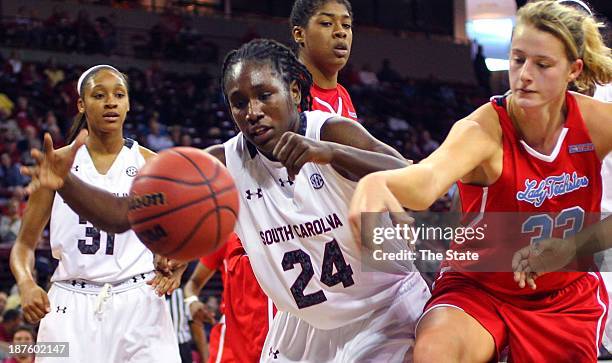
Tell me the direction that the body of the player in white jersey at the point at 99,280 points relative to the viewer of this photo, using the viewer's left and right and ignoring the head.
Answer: facing the viewer

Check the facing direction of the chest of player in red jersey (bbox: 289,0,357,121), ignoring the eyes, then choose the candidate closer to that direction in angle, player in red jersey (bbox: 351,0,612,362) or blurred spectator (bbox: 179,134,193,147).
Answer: the player in red jersey

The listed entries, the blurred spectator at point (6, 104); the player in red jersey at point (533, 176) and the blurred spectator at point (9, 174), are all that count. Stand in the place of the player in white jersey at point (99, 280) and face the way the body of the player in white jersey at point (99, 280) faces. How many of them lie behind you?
2

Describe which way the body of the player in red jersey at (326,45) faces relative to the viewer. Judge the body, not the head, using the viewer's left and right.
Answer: facing the viewer and to the right of the viewer

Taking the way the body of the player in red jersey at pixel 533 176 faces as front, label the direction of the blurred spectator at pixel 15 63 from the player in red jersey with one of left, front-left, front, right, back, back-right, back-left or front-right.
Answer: back-right

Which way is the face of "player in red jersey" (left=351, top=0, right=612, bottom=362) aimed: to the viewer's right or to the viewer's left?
to the viewer's left

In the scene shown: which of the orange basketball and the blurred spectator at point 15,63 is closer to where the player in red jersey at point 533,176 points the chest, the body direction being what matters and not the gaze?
the orange basketball

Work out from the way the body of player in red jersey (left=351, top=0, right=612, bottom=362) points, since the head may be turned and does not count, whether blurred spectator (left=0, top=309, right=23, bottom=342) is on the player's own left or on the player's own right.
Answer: on the player's own right

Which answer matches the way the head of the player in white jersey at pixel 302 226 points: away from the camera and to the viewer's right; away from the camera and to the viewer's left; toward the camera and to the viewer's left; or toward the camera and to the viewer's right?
toward the camera and to the viewer's left

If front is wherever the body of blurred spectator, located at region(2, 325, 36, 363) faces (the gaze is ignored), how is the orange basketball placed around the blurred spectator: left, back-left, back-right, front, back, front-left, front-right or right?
front

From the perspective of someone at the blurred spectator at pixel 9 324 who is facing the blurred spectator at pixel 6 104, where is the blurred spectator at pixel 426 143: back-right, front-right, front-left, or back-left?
front-right

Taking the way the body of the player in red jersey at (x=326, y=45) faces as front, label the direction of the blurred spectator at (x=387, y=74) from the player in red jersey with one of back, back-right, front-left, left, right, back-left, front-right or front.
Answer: back-left

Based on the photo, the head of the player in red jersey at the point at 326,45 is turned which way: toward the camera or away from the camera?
toward the camera

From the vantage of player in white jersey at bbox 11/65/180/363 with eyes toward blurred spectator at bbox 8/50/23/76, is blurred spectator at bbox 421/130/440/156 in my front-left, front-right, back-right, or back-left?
front-right
